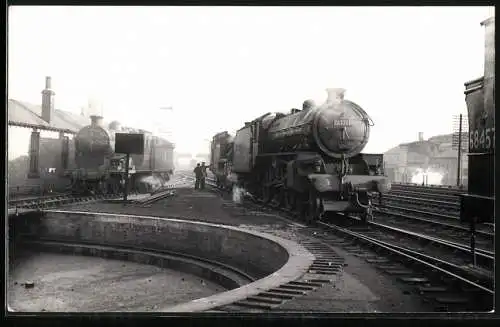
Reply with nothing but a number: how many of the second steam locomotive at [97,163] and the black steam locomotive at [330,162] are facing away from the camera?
0

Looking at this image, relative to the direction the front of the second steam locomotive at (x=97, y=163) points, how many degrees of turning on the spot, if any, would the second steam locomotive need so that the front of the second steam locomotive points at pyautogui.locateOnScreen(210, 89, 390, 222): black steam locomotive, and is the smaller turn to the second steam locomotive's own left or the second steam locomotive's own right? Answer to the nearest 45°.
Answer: approximately 90° to the second steam locomotive's own left

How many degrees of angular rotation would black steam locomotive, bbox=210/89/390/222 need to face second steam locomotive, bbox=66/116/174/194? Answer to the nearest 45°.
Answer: approximately 180°

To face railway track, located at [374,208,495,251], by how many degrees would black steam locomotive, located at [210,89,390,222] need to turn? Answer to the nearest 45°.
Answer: approximately 45° to its left

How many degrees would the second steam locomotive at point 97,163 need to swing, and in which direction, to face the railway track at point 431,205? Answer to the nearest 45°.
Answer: approximately 90° to its left

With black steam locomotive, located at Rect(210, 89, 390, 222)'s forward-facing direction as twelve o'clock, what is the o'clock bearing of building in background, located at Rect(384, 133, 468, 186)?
The building in background is roughly at 8 o'clock from the black steam locomotive.

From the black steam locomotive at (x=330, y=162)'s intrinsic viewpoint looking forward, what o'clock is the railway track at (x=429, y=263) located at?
The railway track is roughly at 1 o'clock from the black steam locomotive.

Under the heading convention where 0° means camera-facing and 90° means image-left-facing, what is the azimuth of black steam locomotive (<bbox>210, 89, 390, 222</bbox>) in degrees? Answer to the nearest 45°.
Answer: approximately 315°

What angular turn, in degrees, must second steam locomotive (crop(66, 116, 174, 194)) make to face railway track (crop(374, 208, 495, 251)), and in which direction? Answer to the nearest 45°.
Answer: approximately 90° to its left

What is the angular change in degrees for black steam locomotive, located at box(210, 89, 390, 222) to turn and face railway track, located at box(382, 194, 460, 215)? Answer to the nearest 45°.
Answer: approximately 90° to its left
